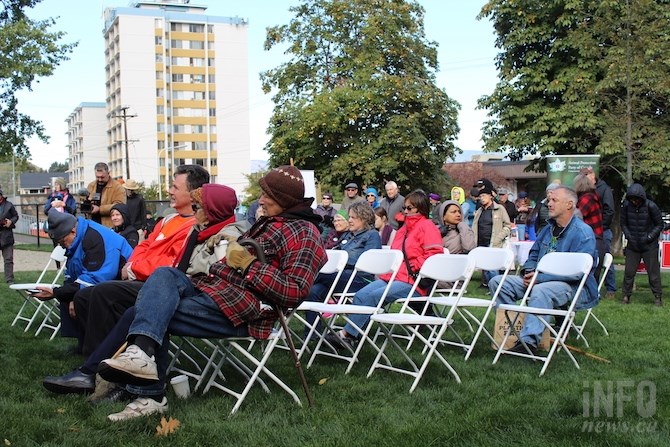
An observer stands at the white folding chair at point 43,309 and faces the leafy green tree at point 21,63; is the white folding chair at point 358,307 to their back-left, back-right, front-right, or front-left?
back-right

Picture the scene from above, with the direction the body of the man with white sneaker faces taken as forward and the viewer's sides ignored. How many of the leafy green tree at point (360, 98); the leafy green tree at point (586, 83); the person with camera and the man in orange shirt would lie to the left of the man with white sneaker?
0

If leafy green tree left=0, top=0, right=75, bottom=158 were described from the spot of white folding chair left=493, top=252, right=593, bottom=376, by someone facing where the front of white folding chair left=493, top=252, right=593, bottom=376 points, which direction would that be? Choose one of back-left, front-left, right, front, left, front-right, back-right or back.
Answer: right

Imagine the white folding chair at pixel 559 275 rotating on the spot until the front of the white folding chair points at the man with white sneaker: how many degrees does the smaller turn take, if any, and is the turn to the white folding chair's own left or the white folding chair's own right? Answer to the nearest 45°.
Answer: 0° — it already faces them

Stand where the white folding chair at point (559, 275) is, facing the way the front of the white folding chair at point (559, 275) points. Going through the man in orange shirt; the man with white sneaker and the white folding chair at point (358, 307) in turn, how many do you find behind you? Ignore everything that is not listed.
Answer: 0

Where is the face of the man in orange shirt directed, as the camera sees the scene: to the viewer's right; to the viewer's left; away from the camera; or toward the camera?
to the viewer's left

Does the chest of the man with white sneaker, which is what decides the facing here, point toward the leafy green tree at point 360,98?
no

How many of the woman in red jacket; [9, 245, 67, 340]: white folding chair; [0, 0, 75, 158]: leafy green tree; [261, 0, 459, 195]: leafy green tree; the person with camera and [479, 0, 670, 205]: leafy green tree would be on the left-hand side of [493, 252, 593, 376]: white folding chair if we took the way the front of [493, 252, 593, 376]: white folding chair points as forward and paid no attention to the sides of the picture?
0

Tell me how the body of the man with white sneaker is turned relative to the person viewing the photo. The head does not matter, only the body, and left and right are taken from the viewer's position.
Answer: facing to the left of the viewer

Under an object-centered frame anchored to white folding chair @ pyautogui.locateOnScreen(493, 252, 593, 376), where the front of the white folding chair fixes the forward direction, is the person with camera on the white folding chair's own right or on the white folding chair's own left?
on the white folding chair's own right

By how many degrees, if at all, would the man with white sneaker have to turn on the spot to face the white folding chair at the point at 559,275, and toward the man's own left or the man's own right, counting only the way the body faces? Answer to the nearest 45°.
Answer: approximately 135° to the man's own right

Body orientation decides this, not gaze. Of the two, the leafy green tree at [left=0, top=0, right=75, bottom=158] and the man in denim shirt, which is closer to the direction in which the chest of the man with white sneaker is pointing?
the leafy green tree

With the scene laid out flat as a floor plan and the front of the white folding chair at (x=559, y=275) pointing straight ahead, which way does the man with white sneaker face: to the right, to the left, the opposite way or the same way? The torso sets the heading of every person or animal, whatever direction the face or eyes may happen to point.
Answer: the same way

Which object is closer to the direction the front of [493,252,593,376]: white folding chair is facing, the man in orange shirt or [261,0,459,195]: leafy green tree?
the man in orange shirt

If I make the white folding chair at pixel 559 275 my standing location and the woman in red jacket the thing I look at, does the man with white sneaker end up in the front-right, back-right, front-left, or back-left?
front-left

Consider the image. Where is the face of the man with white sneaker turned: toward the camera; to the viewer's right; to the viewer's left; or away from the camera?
to the viewer's left

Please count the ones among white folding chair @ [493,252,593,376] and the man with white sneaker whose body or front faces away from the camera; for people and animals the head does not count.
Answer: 0

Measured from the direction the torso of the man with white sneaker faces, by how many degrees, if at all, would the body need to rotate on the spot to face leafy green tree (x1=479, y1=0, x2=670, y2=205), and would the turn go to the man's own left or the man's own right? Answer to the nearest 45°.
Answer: approximately 135° to the man's own right
